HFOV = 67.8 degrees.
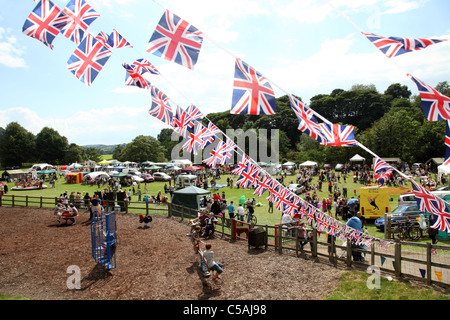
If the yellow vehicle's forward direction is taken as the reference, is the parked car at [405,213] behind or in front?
behind
